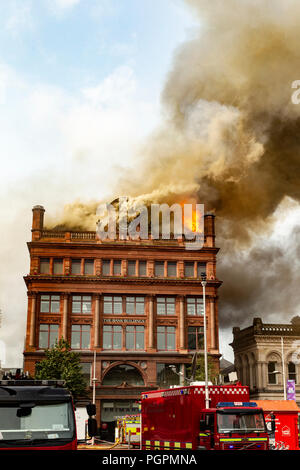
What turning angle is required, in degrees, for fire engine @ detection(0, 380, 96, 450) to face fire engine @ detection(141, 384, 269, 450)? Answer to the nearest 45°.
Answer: approximately 135° to its left

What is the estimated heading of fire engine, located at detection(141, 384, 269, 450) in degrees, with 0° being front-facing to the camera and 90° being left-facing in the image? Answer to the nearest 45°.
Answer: approximately 315°

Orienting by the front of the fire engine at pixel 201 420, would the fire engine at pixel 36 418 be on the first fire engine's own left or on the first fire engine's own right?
on the first fire engine's own right

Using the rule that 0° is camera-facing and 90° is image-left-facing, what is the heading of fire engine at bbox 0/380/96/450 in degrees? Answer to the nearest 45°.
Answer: approximately 0°
